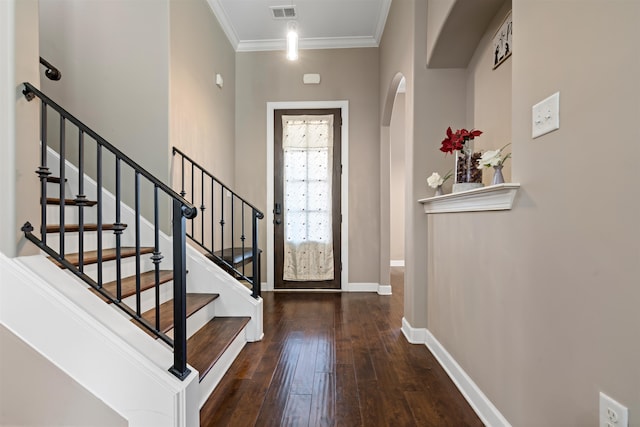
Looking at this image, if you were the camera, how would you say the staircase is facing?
facing the viewer and to the right of the viewer

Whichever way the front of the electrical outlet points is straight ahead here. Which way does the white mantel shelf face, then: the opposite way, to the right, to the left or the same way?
the same way

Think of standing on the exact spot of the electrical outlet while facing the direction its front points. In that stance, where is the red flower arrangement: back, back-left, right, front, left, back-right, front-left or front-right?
right

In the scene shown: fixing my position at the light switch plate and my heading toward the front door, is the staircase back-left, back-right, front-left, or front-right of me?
front-left

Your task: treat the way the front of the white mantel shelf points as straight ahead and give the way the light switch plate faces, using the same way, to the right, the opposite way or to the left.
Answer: the same way

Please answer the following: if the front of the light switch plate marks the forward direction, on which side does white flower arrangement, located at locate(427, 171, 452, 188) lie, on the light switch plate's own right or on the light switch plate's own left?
on the light switch plate's own right

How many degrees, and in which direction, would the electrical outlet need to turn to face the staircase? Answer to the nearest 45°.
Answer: approximately 45° to its right

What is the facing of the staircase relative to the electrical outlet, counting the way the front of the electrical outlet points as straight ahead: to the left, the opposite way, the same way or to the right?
the opposite way

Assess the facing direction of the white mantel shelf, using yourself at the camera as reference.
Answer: facing the viewer and to the left of the viewer

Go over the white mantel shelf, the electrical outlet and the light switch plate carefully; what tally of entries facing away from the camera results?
0

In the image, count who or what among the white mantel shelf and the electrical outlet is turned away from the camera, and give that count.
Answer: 0

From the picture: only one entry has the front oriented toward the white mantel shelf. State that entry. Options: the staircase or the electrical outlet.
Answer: the staircase

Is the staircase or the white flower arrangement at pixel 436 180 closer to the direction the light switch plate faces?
the staircase

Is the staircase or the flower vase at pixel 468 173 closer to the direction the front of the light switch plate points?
the staircase

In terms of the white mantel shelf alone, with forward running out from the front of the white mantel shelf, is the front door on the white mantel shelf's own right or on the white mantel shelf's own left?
on the white mantel shelf's own right

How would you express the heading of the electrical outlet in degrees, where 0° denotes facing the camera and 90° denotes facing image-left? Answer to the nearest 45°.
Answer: approximately 45°
